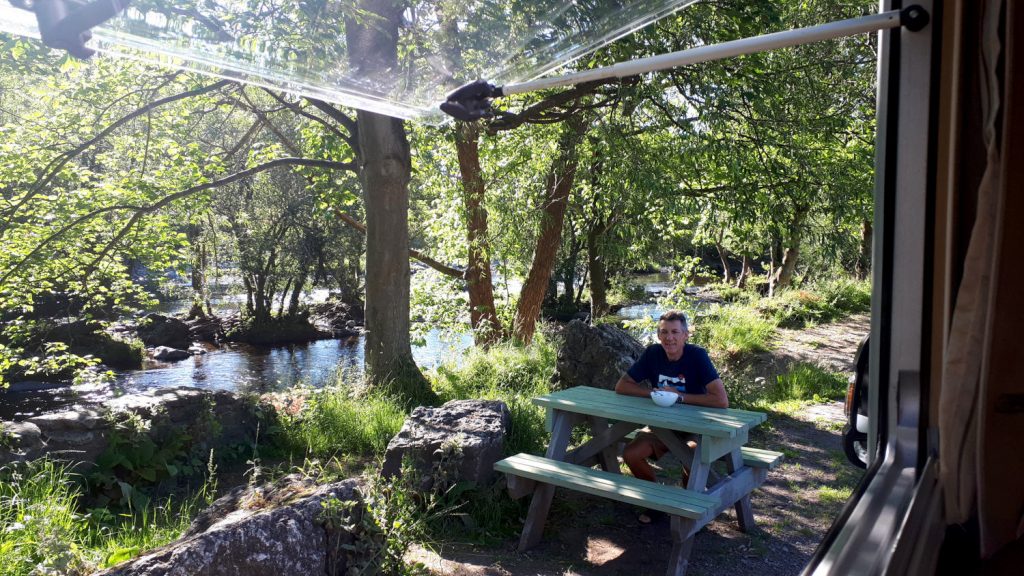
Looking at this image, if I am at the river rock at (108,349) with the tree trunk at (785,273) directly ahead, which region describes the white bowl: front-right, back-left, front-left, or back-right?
front-right

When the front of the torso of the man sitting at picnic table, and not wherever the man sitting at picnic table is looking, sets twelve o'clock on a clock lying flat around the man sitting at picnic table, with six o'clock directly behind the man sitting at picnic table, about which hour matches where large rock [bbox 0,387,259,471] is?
The large rock is roughly at 3 o'clock from the man sitting at picnic table.

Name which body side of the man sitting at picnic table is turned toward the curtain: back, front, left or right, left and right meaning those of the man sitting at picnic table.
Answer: front

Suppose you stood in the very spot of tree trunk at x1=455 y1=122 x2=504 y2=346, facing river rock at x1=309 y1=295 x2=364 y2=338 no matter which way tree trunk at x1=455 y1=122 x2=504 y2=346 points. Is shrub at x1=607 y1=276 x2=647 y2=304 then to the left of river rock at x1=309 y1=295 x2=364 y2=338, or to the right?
right

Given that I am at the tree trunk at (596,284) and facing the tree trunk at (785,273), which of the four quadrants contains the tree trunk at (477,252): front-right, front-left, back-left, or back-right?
back-right

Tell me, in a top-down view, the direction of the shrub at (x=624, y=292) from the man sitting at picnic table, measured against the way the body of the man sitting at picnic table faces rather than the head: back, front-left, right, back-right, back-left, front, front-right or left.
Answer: back

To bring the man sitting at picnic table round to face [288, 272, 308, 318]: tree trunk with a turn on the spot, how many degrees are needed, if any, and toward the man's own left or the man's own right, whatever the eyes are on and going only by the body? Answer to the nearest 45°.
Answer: approximately 135° to the man's own right

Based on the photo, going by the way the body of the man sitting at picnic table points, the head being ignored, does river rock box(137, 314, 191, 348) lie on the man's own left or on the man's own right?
on the man's own right

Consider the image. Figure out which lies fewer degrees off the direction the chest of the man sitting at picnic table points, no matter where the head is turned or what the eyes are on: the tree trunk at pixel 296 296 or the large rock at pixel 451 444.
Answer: the large rock

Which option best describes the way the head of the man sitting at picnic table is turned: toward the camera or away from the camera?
toward the camera

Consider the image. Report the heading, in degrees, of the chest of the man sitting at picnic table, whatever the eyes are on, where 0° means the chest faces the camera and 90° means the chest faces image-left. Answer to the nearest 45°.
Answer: approximately 0°

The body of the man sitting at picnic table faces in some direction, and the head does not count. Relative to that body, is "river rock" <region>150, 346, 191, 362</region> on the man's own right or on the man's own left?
on the man's own right

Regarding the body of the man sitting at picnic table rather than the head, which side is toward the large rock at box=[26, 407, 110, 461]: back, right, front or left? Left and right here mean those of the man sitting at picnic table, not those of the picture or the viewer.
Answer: right

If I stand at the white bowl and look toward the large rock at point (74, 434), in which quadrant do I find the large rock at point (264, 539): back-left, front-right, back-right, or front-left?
front-left
